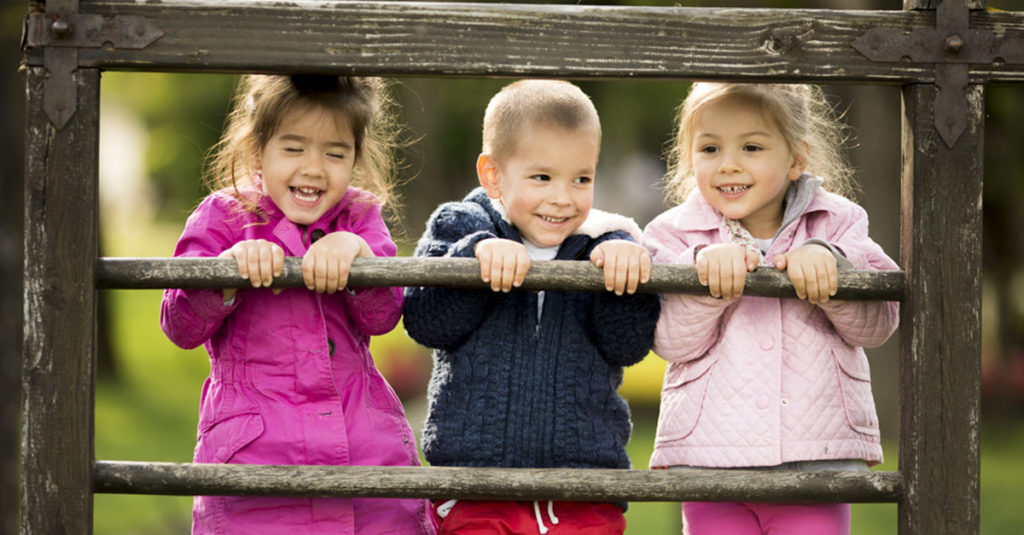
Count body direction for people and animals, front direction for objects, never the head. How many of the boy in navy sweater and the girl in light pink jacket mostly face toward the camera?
2

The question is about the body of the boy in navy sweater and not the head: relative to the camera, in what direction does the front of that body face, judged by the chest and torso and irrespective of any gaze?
toward the camera

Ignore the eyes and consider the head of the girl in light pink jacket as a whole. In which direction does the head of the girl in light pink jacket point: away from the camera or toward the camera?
toward the camera

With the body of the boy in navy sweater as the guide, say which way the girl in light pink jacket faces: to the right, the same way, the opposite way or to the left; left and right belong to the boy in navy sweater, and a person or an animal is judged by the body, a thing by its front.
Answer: the same way

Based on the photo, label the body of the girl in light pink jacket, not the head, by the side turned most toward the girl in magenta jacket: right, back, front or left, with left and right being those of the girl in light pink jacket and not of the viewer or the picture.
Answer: right

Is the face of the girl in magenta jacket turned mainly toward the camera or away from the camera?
toward the camera

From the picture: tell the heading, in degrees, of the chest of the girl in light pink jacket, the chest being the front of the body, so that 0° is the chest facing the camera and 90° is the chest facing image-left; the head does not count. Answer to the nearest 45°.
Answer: approximately 0°
